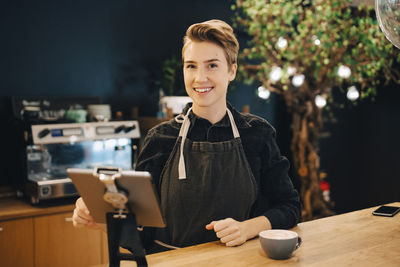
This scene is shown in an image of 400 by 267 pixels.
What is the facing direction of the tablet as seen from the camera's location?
facing away from the viewer

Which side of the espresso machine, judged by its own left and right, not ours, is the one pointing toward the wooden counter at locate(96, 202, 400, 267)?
front

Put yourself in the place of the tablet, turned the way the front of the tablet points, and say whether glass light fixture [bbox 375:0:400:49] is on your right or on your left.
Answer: on your right

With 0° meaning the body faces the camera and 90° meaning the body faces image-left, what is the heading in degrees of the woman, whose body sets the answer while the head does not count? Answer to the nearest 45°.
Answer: approximately 0°

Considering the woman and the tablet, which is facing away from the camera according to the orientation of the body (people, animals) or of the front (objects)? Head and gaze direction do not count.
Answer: the tablet

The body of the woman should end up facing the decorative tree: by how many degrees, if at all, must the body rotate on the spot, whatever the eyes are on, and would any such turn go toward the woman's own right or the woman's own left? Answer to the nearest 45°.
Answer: approximately 135° to the woman's own left

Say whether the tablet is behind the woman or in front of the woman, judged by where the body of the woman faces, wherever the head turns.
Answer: in front

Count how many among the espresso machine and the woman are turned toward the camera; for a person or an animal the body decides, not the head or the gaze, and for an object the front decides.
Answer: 2

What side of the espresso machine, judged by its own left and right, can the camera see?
front

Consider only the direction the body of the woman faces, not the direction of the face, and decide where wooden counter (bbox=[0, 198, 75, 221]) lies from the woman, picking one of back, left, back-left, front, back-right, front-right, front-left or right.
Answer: back-right

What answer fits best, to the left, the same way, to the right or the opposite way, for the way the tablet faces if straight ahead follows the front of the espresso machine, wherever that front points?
the opposite way
